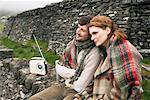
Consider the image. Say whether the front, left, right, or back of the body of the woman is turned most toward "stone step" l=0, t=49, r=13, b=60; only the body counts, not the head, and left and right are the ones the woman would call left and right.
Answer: right

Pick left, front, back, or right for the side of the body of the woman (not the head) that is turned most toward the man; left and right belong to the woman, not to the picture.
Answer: right

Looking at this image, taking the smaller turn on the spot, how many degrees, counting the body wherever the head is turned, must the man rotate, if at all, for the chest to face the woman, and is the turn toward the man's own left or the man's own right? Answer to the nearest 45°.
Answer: approximately 90° to the man's own left

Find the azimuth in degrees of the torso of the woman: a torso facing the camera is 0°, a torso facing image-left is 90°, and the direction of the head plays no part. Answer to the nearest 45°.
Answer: approximately 45°
